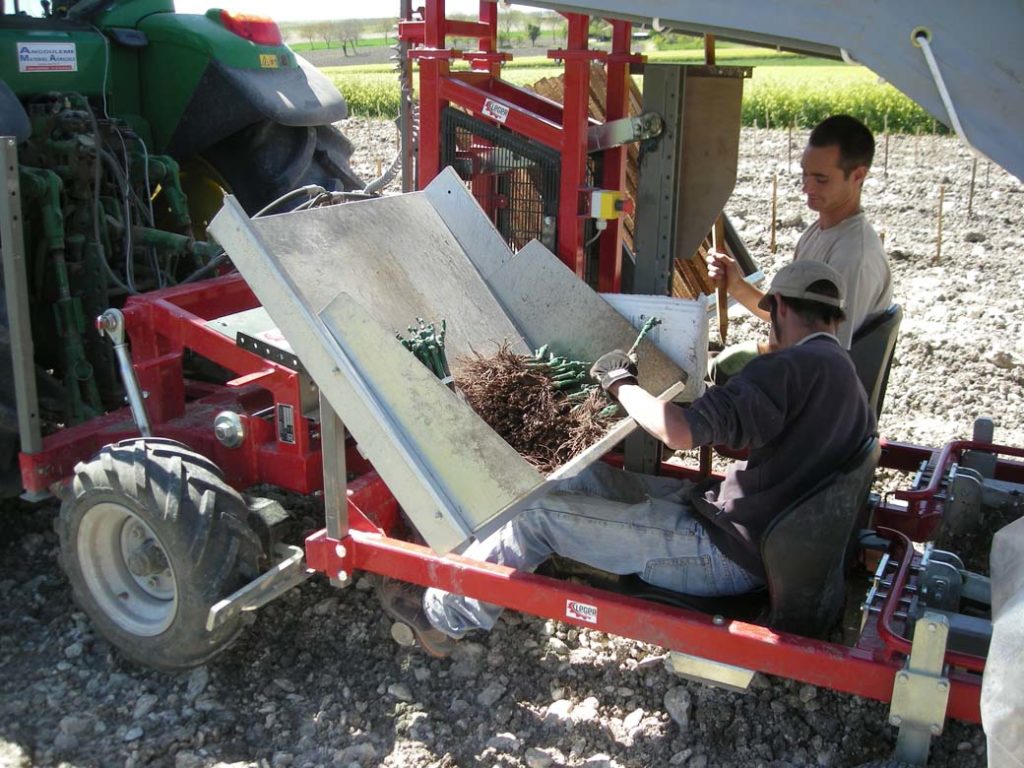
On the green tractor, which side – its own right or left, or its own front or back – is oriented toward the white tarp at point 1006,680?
back

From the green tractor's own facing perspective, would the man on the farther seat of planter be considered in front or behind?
behind

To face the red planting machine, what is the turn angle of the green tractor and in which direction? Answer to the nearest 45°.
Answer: approximately 180°

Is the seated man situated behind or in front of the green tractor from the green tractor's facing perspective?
behind

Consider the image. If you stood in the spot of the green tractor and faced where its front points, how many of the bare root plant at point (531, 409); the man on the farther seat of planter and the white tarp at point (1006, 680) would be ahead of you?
0

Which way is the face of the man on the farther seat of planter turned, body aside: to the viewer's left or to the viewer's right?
to the viewer's left

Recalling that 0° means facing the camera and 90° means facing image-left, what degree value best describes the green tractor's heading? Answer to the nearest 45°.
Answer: approximately 135°

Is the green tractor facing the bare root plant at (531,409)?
no
